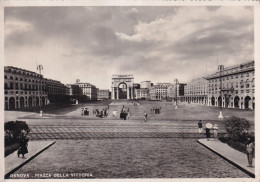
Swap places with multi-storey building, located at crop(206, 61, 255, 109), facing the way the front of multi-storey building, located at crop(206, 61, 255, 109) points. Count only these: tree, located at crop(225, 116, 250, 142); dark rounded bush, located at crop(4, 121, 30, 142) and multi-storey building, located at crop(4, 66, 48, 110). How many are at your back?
0

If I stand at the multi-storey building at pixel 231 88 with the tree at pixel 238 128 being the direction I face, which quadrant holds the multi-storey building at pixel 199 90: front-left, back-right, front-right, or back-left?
back-right

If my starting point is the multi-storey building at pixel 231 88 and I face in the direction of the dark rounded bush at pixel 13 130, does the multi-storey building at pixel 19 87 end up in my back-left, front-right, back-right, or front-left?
front-right

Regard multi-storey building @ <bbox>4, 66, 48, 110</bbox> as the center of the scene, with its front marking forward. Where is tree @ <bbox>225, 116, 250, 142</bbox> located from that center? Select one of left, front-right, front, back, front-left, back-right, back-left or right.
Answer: front

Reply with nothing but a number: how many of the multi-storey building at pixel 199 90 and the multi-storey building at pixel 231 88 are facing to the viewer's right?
0

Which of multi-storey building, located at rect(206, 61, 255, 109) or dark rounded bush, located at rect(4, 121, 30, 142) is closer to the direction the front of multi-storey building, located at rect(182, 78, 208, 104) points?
the dark rounded bush

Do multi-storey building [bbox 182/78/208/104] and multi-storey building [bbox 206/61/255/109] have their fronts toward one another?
no

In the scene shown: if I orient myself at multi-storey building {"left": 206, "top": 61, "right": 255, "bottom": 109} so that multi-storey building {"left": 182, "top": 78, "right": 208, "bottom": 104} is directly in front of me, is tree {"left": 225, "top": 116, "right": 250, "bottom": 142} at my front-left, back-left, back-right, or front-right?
back-left

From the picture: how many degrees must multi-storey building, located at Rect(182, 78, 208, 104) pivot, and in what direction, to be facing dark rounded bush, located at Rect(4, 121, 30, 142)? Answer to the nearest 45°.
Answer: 0° — it already faces it

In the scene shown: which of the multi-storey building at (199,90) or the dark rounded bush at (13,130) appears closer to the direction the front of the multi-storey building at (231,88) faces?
the dark rounded bush

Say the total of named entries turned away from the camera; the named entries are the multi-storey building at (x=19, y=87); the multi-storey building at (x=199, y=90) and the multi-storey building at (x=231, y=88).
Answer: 0

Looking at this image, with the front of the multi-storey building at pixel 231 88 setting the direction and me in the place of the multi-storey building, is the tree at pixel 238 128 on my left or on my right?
on my left

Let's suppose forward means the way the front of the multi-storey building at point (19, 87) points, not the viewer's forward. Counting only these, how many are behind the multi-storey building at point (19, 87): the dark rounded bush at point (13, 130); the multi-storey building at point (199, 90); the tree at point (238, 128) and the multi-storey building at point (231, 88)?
0

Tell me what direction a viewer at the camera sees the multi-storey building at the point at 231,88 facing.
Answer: facing the viewer and to the left of the viewer

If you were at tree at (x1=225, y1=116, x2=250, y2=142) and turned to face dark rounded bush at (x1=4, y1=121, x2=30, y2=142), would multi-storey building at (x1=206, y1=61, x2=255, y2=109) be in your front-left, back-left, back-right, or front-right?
back-right

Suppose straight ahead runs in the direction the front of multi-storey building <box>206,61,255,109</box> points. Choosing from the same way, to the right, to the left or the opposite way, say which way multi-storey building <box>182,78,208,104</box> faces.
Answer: the same way

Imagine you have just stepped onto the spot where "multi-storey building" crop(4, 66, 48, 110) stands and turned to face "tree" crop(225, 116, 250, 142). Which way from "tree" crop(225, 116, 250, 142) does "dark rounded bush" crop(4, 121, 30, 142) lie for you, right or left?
right

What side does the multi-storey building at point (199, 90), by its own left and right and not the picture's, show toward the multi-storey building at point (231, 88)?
left
